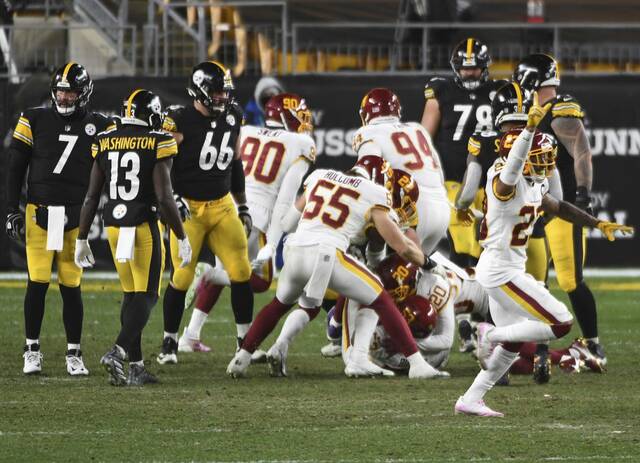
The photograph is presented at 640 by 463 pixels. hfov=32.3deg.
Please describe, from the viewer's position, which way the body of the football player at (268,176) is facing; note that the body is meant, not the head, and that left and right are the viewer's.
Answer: facing away from the viewer and to the right of the viewer

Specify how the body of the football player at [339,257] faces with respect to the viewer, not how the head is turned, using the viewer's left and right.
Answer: facing away from the viewer and to the right of the viewer

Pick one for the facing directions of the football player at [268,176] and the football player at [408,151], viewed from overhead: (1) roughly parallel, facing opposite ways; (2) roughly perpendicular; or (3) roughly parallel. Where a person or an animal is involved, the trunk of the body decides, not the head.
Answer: roughly perpendicular

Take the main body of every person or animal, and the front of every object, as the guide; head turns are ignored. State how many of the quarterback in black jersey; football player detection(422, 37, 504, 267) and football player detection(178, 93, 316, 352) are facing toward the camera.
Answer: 2

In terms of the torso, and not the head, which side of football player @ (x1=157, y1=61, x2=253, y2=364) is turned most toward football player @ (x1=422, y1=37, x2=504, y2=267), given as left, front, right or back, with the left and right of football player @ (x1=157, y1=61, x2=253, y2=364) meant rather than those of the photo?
left

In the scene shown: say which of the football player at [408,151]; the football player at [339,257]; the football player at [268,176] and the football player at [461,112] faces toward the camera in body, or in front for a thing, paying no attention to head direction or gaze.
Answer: the football player at [461,112]
